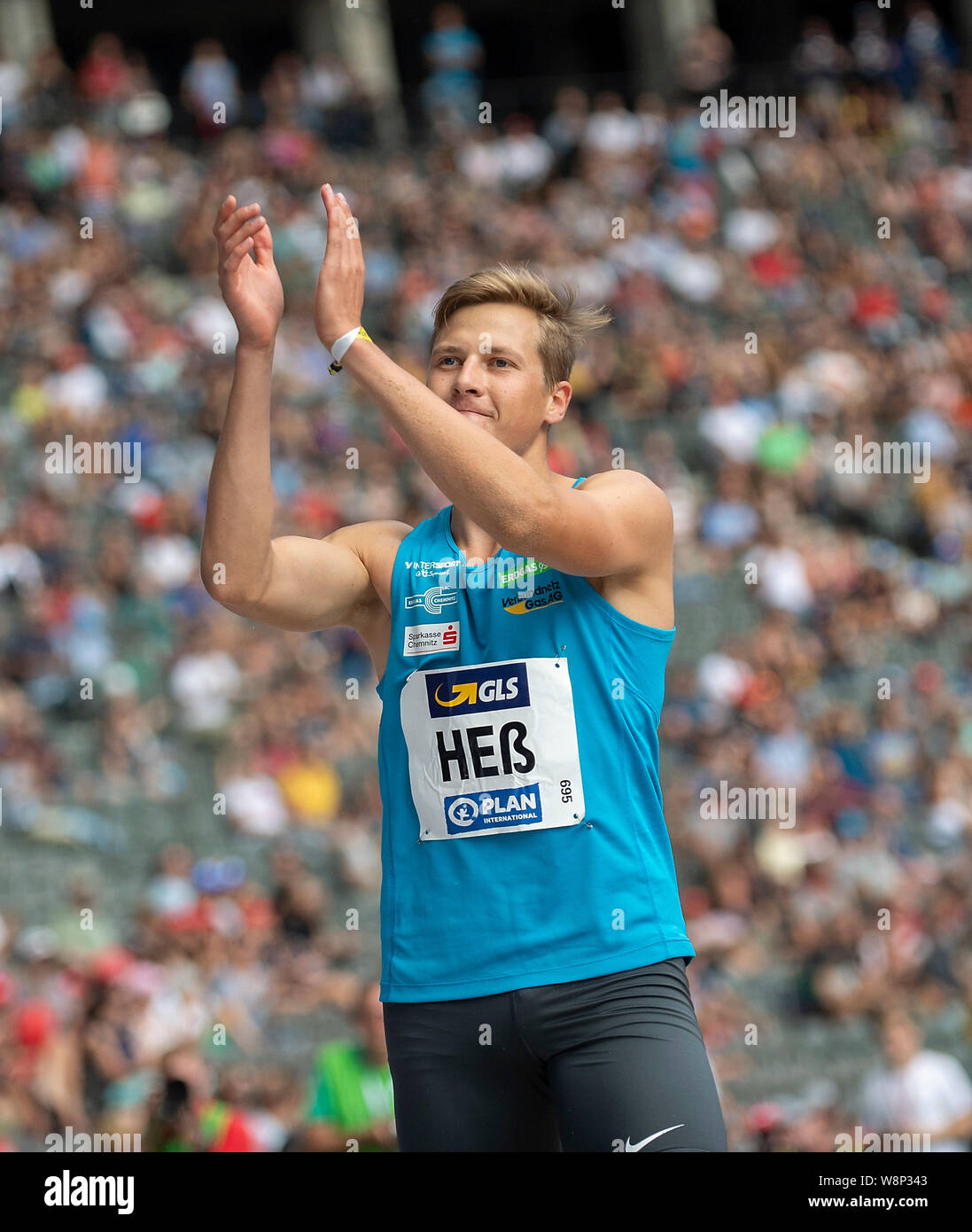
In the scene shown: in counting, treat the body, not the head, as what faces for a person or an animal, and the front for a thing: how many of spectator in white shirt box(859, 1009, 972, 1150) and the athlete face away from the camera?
0

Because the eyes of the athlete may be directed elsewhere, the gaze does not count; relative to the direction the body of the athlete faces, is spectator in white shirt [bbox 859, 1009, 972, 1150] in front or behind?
behind

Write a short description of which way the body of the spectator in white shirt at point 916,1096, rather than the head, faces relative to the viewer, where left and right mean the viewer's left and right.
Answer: facing the viewer and to the left of the viewer

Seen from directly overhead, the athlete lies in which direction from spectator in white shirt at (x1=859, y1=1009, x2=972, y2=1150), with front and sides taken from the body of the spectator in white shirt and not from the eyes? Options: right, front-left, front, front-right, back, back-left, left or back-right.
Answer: front-left
